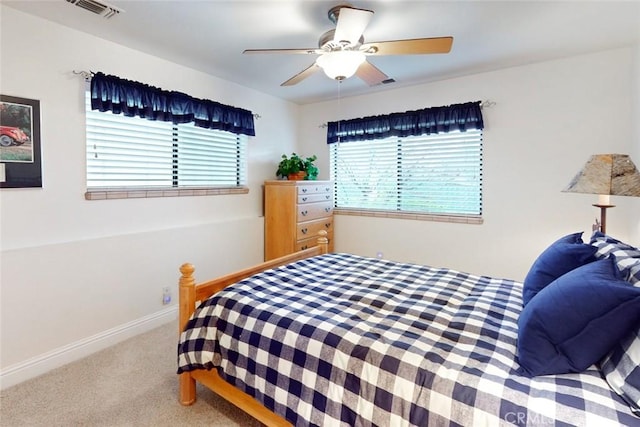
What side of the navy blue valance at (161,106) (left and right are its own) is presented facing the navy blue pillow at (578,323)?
front

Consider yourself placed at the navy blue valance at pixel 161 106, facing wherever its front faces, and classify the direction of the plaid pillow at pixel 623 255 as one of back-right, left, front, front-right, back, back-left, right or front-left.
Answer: front

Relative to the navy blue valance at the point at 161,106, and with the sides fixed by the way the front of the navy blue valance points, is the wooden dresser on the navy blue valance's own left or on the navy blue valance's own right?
on the navy blue valance's own left

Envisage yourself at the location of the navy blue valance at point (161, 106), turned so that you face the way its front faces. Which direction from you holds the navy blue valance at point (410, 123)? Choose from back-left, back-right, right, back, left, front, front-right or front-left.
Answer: front-left

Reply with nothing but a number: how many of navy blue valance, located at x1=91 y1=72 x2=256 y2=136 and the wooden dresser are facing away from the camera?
0

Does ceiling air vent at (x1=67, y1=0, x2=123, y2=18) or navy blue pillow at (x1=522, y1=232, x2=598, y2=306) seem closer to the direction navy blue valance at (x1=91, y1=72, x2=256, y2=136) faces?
the navy blue pillow

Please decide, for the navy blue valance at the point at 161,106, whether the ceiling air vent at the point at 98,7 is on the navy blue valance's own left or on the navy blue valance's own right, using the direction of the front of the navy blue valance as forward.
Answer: on the navy blue valance's own right

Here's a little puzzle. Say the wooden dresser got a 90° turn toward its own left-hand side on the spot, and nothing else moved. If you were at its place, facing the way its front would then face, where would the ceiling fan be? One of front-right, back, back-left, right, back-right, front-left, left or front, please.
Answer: back-right

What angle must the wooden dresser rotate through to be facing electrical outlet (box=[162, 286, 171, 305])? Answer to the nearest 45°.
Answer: approximately 90° to its right

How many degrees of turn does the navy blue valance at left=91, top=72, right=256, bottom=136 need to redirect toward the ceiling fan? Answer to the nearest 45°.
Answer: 0° — it already faces it

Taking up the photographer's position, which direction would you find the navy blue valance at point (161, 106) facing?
facing the viewer and to the right of the viewer

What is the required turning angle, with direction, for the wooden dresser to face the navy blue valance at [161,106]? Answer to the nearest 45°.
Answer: approximately 90° to its right
